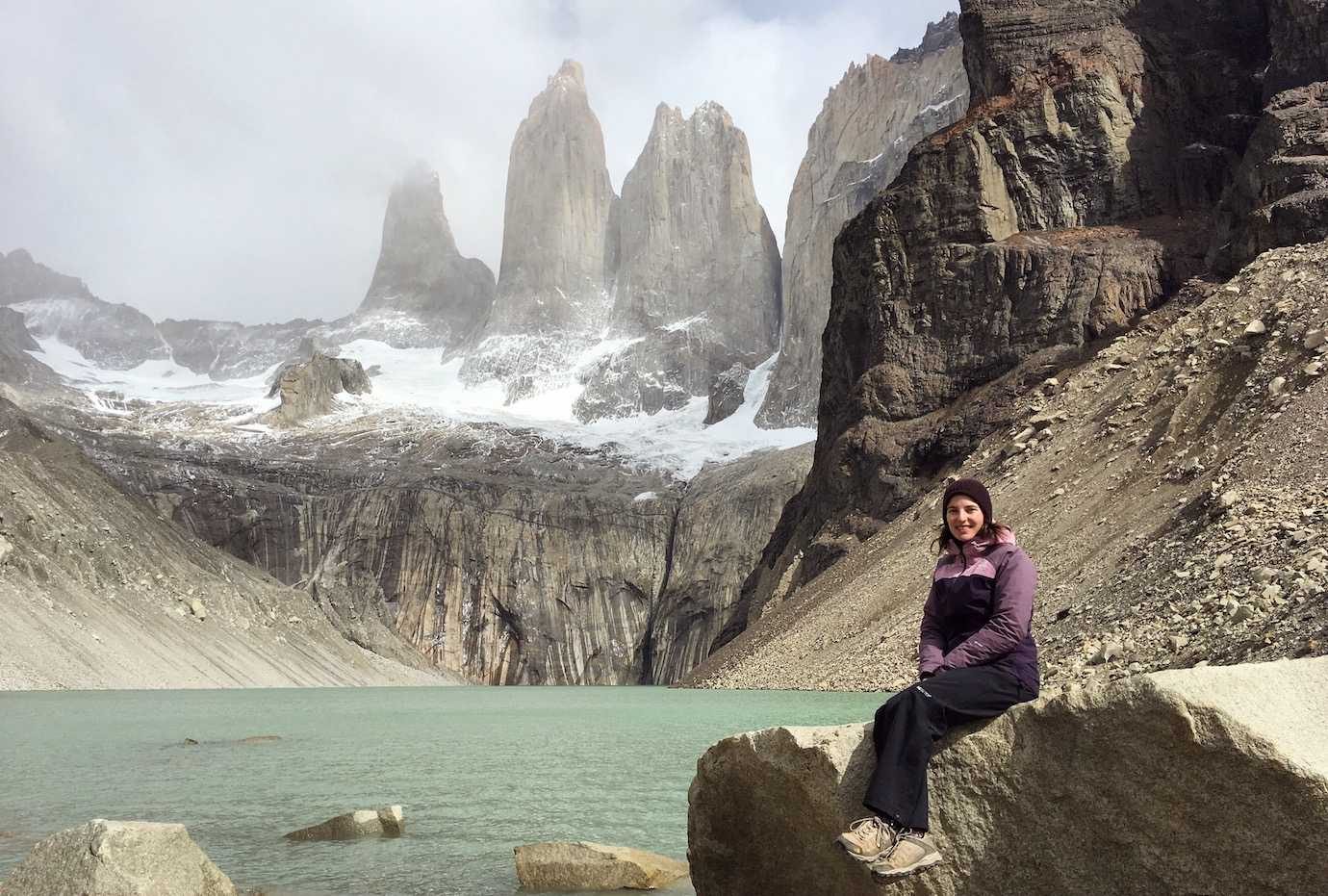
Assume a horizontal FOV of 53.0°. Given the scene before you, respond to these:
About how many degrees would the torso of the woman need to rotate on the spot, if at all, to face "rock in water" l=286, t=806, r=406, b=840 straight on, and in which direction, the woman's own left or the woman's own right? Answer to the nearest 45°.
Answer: approximately 90° to the woman's own right

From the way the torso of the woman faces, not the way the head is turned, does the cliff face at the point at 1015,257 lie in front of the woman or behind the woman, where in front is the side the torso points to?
behind

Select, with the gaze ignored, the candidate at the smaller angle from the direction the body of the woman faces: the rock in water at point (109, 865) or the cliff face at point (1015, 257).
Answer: the rock in water

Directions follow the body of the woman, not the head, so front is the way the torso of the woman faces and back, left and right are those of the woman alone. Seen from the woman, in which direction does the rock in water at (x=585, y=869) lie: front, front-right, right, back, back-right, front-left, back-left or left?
right

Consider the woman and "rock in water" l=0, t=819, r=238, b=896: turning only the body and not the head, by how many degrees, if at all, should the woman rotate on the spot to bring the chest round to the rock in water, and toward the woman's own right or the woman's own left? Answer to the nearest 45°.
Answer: approximately 45° to the woman's own right

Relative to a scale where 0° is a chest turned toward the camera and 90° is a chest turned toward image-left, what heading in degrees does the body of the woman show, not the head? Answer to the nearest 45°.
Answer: approximately 45°
